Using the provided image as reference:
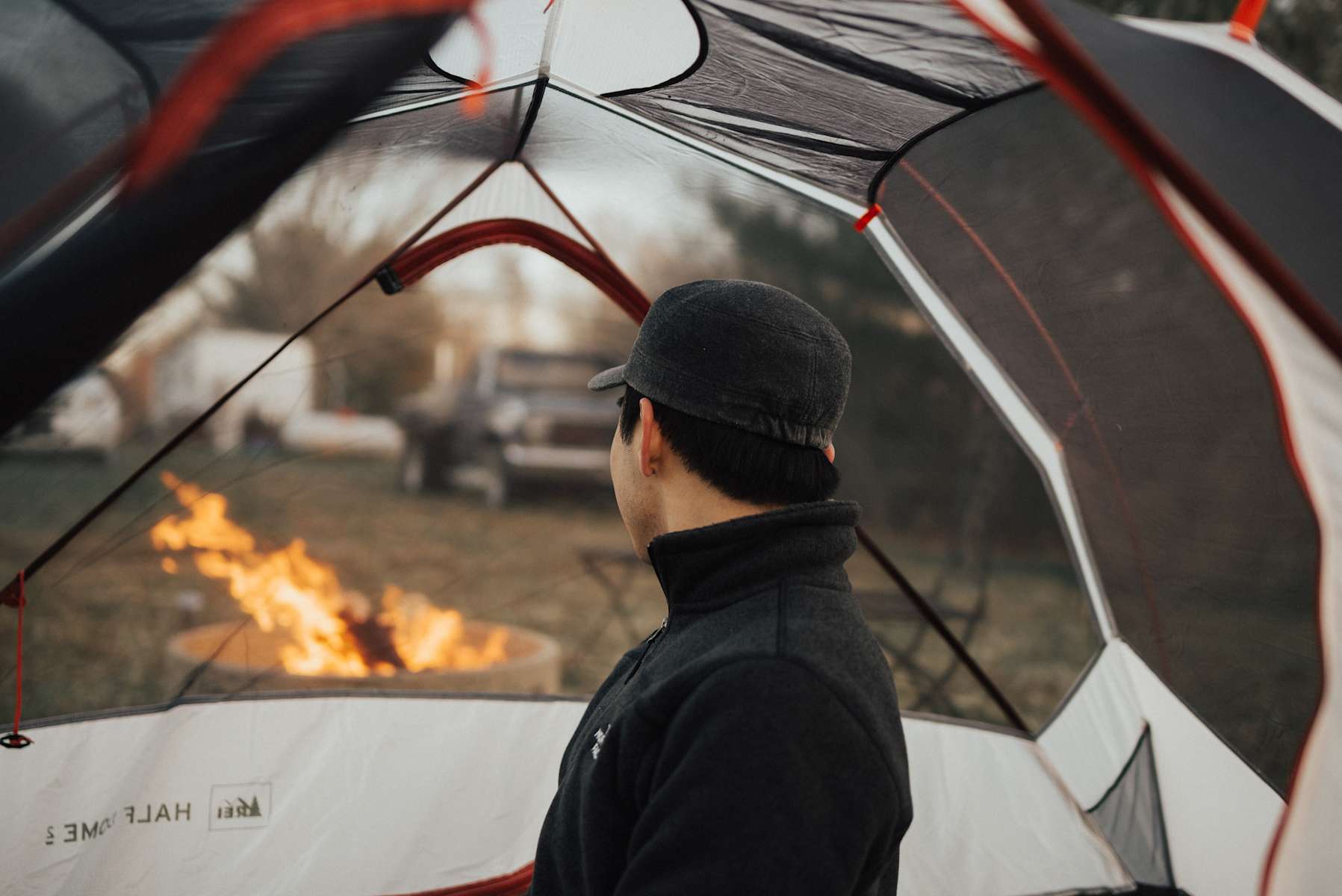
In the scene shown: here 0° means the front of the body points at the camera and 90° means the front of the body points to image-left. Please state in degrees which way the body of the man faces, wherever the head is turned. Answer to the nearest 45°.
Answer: approximately 90°

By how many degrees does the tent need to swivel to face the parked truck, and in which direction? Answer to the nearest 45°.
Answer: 0° — it already faces it

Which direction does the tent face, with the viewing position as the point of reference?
facing away from the viewer

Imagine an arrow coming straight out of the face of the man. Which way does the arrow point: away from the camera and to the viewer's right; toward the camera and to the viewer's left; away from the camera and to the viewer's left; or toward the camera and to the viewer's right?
away from the camera and to the viewer's left

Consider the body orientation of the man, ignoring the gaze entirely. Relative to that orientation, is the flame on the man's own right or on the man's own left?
on the man's own right
